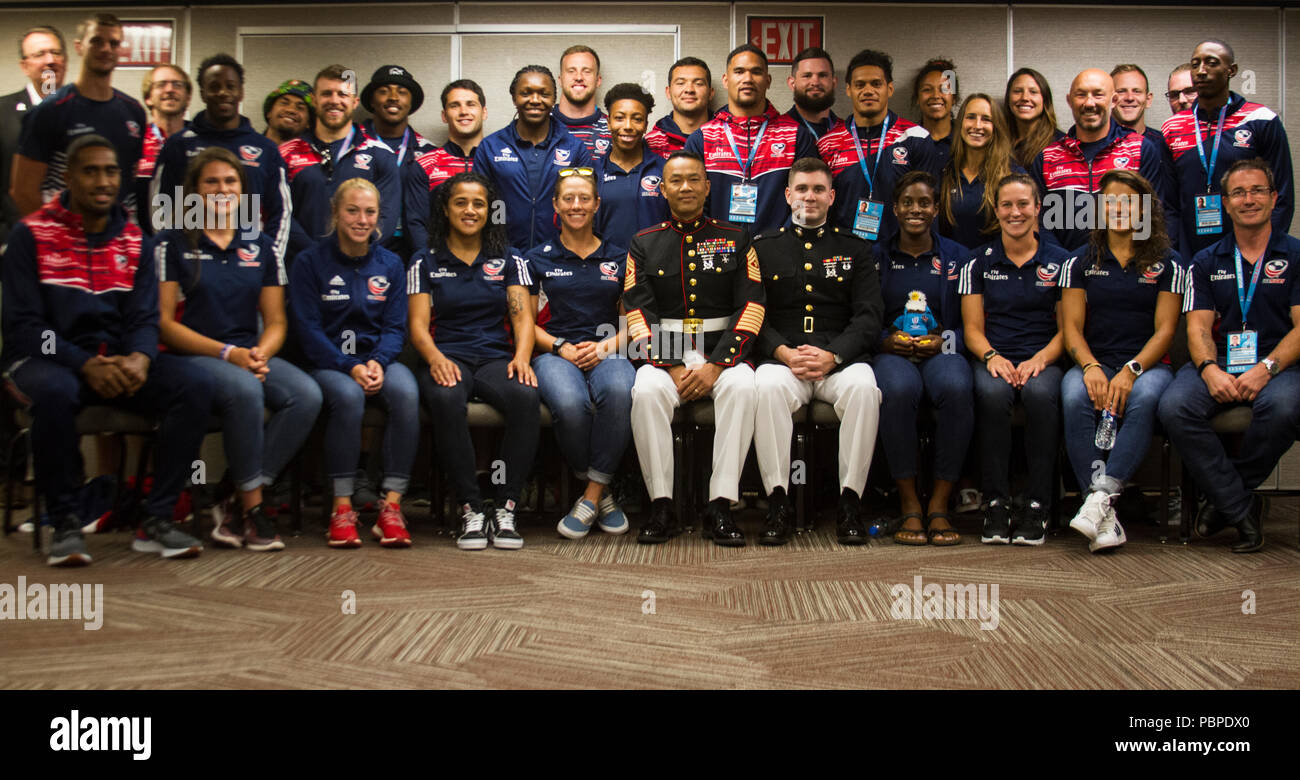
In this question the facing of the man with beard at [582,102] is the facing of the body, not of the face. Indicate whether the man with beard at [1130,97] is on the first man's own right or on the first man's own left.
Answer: on the first man's own left

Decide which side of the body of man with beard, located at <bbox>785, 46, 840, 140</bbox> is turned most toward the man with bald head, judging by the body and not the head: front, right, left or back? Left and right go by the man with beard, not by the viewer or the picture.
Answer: left

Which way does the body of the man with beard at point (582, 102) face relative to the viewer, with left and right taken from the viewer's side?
facing the viewer

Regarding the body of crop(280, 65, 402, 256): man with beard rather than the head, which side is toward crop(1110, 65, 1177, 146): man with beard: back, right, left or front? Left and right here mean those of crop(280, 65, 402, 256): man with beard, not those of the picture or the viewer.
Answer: left

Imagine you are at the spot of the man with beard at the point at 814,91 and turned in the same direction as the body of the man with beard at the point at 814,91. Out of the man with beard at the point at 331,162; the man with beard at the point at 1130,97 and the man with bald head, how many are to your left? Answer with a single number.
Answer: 2

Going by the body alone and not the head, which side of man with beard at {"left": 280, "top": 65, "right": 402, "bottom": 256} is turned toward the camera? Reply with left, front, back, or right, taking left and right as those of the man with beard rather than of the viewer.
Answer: front

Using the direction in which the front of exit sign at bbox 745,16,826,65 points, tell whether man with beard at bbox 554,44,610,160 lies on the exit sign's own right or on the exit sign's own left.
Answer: on the exit sign's own right

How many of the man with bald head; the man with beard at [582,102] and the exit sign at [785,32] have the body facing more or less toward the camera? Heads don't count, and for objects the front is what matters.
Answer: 3

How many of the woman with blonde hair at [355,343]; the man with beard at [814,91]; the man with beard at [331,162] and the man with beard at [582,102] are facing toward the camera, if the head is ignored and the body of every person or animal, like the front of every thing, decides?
4

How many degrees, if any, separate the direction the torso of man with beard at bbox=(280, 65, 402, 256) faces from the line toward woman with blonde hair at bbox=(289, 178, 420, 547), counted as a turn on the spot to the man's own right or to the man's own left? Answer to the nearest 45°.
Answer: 0° — they already face them

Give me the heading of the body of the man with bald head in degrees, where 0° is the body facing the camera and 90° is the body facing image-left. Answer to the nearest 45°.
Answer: approximately 0°

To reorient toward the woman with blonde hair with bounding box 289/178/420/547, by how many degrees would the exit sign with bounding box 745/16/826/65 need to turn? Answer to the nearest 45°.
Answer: approximately 45° to its right

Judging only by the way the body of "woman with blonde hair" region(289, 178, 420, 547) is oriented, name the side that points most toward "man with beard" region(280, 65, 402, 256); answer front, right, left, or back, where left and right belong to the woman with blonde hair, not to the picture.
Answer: back
